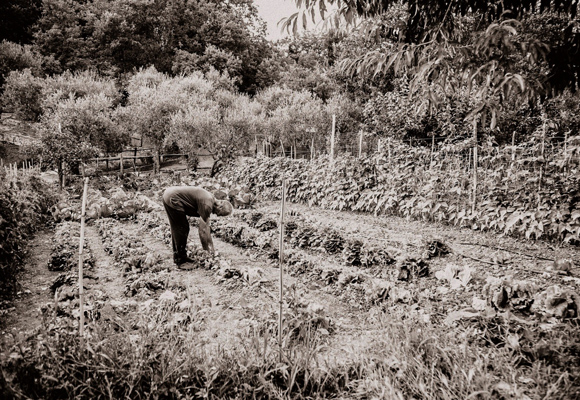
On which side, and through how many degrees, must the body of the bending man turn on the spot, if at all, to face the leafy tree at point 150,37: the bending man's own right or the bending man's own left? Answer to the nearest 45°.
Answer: approximately 90° to the bending man's own left

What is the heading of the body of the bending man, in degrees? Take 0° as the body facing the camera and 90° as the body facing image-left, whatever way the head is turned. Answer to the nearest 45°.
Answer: approximately 270°

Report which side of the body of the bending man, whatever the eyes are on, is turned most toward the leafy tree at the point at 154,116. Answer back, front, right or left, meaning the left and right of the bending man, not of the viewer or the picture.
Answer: left

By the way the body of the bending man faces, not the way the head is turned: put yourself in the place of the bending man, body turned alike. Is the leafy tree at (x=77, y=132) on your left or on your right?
on your left

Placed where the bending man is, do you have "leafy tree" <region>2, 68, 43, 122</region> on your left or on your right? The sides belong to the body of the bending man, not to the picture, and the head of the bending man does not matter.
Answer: on your left

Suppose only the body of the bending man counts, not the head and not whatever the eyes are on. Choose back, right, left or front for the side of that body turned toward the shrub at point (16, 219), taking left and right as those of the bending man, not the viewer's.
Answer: back

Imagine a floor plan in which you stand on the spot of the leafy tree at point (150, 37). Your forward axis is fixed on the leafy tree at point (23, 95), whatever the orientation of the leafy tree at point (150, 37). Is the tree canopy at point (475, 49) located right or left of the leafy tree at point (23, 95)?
left
